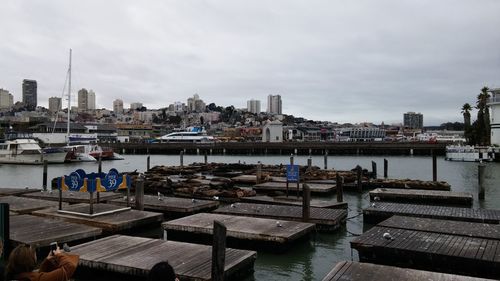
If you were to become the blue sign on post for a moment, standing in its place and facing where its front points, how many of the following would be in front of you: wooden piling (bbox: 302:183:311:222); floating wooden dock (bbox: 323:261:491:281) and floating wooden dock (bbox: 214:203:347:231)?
3

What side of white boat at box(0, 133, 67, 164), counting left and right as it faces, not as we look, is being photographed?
right

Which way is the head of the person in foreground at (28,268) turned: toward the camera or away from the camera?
away from the camera

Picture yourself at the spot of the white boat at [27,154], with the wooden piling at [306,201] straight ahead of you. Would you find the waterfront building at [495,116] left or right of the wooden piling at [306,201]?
left

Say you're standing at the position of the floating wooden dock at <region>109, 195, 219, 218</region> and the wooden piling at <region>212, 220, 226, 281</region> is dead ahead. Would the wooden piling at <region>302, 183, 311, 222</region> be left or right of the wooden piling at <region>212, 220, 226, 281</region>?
left

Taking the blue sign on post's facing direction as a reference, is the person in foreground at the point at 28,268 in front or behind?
in front

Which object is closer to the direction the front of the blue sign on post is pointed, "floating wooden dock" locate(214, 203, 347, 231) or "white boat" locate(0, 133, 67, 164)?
the floating wooden dock
